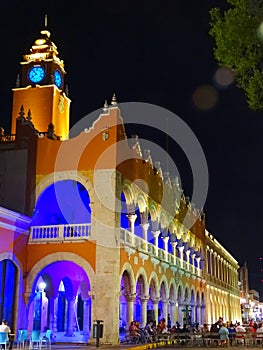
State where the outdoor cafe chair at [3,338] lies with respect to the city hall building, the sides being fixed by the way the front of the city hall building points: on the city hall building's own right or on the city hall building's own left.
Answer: on the city hall building's own right

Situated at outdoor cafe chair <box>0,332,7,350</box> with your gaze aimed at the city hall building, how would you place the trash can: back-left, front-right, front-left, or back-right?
front-right
